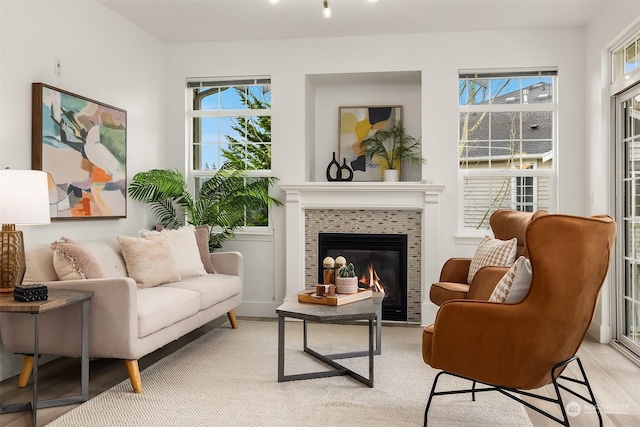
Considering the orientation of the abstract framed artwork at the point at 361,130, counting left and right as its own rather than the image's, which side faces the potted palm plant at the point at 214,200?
right

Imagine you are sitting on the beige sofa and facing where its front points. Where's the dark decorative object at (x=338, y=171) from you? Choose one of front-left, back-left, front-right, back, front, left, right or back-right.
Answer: left

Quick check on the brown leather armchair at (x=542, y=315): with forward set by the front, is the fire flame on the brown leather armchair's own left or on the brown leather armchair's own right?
on the brown leather armchair's own right

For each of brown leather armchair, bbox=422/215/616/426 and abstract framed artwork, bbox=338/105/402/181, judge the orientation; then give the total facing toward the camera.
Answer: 1

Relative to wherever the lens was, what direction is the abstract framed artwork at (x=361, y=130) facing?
facing the viewer

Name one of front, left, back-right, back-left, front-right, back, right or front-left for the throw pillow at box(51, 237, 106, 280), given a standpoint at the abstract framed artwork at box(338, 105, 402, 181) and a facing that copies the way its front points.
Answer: front-right

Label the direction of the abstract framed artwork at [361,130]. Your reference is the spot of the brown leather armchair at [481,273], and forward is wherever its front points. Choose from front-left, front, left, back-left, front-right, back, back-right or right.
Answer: right

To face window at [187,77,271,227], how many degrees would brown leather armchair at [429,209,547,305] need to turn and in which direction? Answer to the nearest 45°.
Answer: approximately 45° to its right

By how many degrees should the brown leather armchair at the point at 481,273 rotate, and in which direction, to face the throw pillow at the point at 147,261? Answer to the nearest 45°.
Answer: approximately 45° to its right

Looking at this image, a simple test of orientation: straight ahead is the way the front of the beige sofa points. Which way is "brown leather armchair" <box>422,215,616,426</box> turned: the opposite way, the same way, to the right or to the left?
the opposite way

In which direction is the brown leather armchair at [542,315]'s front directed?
to the viewer's left

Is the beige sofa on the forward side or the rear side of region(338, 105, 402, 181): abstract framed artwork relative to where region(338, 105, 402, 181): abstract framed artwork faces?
on the forward side

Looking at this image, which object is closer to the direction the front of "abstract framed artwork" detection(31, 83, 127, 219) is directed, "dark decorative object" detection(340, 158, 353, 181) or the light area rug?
the light area rug
